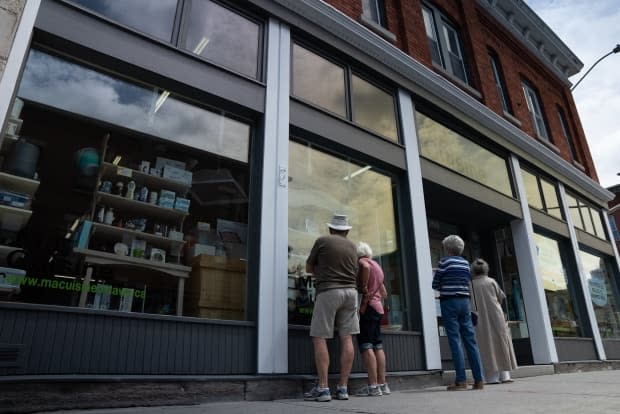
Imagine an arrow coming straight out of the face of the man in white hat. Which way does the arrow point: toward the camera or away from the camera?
away from the camera

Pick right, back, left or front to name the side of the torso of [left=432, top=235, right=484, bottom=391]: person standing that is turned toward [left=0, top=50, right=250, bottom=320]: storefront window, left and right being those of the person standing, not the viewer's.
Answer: left

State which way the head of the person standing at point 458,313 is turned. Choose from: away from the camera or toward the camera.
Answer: away from the camera

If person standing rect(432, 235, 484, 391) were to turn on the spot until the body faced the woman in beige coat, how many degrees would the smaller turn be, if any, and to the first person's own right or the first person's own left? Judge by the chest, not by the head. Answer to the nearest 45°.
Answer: approximately 45° to the first person's own right

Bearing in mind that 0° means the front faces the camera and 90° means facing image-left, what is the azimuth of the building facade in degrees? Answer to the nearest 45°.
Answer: approximately 315°

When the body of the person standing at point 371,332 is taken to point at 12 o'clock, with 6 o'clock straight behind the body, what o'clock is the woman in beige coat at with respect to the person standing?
The woman in beige coat is roughly at 3 o'clock from the person standing.

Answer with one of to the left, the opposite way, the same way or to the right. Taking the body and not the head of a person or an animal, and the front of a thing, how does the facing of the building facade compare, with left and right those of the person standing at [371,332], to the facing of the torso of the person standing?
the opposite way

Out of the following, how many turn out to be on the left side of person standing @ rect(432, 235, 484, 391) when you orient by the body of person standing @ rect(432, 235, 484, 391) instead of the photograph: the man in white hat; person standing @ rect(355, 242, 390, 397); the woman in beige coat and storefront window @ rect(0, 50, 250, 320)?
3

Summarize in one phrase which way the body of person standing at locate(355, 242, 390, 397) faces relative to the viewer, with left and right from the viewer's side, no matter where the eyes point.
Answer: facing away from the viewer and to the left of the viewer

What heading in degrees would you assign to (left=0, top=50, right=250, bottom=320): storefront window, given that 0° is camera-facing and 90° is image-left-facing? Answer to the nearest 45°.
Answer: approximately 315°

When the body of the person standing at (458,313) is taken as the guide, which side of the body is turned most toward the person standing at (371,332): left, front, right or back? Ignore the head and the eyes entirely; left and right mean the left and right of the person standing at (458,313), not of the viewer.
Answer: left

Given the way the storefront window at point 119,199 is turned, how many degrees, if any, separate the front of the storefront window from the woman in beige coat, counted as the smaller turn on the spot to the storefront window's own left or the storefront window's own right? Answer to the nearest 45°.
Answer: approximately 45° to the storefront window's own left

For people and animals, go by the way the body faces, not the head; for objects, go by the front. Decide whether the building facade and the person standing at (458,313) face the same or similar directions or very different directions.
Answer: very different directions

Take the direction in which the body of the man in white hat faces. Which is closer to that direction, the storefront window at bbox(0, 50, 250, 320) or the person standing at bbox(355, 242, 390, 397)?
the storefront window

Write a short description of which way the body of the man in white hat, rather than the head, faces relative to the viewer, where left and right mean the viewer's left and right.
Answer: facing away from the viewer and to the left of the viewer
